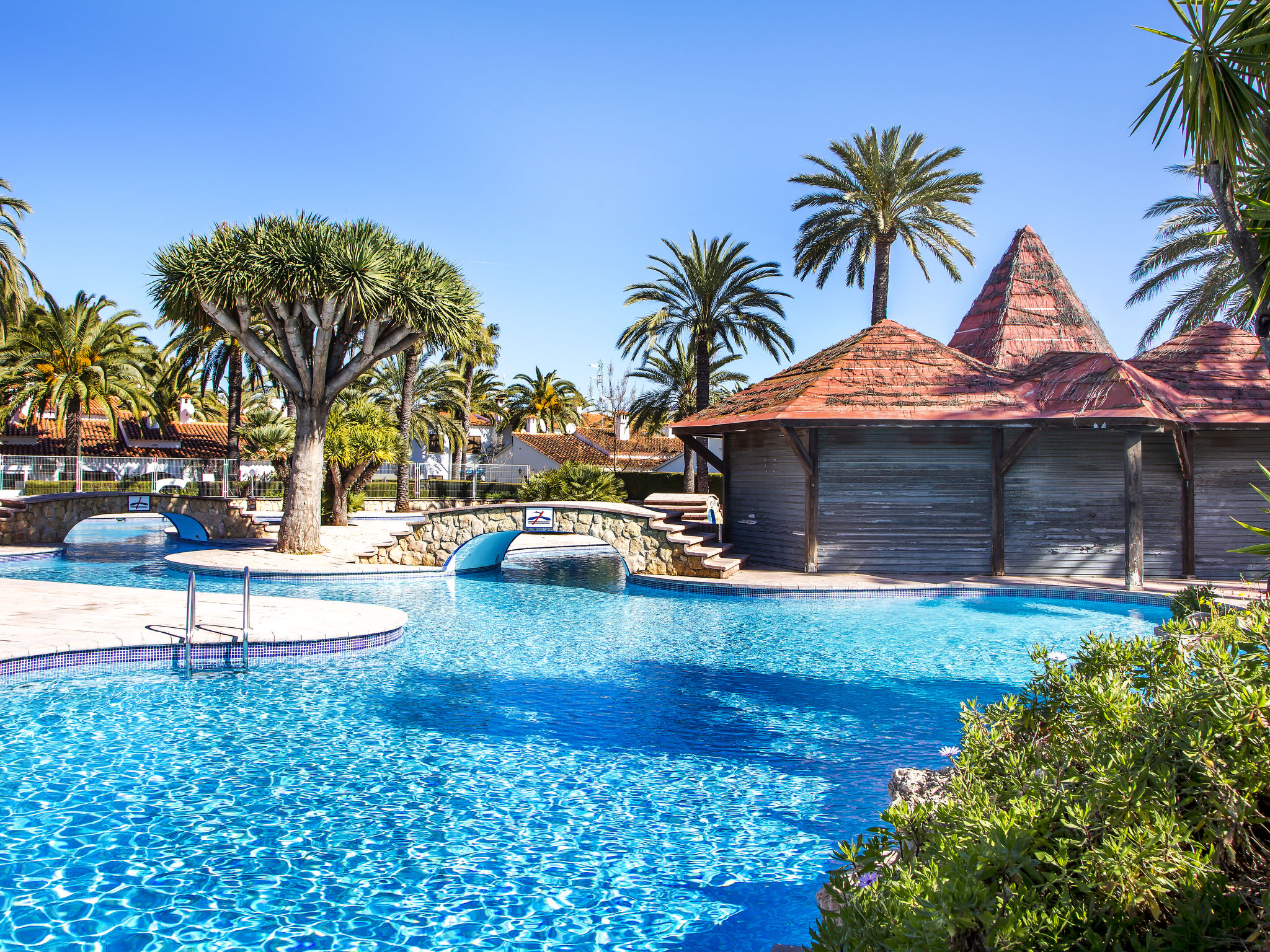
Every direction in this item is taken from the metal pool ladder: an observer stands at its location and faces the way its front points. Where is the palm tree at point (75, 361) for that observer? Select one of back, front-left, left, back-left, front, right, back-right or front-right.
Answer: back

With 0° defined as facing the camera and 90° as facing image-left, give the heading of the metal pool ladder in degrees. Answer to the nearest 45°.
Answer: approximately 0°

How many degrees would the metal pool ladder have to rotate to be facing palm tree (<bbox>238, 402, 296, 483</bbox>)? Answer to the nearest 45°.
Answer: approximately 180°

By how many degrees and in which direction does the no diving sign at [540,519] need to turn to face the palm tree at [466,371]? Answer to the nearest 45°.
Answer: approximately 180°

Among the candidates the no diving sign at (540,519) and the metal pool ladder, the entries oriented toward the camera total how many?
2

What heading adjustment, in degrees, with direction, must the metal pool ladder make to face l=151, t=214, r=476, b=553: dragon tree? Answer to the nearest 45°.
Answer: approximately 180°

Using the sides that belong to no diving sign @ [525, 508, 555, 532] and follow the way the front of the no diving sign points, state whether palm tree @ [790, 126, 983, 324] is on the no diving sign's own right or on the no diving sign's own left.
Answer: on the no diving sign's own left

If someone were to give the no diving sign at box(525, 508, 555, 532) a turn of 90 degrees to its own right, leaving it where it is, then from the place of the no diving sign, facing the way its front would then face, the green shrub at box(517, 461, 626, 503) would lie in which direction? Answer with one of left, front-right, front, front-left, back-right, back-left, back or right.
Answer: right

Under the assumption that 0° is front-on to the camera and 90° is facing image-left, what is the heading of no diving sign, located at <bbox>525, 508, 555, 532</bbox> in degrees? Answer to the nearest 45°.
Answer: approximately 0°

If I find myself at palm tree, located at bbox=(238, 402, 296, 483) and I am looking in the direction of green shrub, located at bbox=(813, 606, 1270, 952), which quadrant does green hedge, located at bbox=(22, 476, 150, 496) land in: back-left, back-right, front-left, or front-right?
back-right

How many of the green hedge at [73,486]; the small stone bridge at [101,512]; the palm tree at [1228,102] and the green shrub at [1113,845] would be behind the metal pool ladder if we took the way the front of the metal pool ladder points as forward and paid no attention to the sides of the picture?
2
